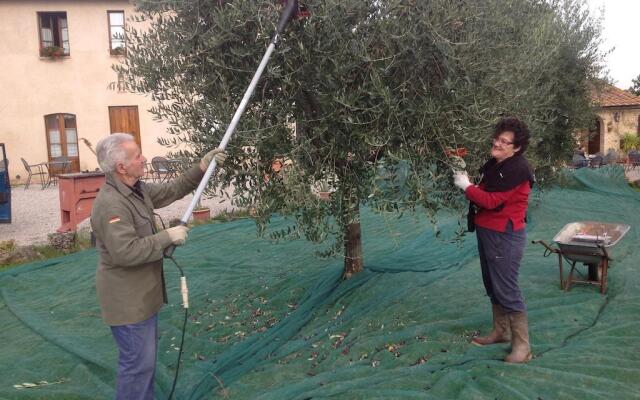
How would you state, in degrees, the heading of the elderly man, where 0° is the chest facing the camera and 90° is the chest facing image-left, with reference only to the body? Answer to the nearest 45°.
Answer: approximately 270°

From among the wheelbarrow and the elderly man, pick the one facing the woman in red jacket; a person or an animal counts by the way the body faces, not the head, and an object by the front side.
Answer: the elderly man

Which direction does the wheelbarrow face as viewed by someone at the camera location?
facing away from the viewer and to the right of the viewer

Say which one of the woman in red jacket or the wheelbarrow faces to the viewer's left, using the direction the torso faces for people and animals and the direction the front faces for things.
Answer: the woman in red jacket

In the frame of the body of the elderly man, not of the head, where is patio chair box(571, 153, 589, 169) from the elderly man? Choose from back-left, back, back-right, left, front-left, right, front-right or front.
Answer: front-left

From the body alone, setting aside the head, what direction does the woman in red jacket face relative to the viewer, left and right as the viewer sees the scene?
facing to the left of the viewer

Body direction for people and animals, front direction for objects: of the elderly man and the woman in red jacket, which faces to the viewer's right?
the elderly man

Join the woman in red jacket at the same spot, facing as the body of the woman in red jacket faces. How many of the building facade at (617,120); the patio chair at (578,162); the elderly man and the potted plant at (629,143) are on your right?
3

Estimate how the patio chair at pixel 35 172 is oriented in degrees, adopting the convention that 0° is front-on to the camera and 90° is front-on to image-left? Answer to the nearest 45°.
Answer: approximately 270°

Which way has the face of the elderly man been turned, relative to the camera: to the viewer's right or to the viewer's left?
to the viewer's right
